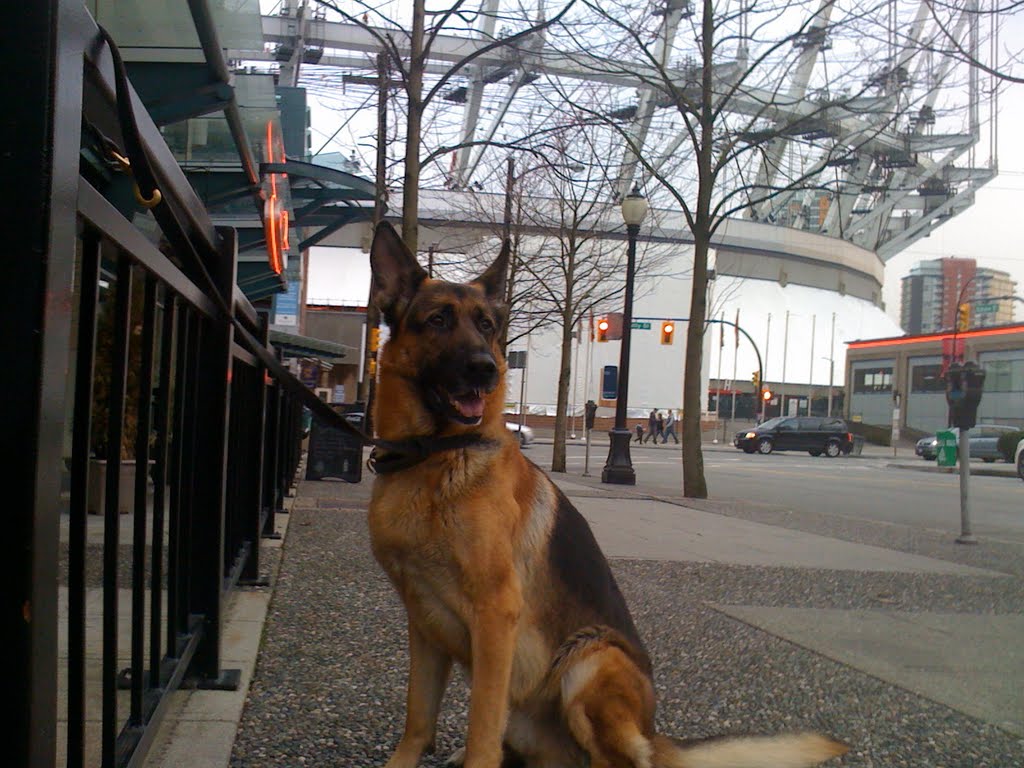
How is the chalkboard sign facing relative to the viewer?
toward the camera

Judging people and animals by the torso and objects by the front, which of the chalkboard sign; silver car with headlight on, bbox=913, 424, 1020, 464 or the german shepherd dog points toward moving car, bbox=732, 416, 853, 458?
silver car with headlight on, bbox=913, 424, 1020, 464

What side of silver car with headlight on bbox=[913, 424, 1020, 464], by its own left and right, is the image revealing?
left

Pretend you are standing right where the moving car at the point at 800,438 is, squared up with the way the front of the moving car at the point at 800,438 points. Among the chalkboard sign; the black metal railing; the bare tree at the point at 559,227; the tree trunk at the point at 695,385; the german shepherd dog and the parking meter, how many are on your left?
6

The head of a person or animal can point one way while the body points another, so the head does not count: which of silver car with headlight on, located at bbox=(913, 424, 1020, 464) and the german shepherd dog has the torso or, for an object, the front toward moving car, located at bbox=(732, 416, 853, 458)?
silver car with headlight on, located at bbox=(913, 424, 1020, 464)

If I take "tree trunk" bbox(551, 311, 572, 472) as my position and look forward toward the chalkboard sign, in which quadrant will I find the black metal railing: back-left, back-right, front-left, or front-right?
front-left

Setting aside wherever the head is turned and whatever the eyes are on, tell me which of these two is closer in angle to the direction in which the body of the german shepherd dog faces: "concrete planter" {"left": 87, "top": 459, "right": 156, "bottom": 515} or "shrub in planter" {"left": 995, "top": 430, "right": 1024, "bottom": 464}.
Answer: the concrete planter

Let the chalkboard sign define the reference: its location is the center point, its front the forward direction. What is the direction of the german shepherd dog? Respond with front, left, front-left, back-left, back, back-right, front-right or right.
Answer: front

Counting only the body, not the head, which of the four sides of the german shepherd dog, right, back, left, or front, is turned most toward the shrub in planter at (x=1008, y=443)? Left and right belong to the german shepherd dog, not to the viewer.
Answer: back

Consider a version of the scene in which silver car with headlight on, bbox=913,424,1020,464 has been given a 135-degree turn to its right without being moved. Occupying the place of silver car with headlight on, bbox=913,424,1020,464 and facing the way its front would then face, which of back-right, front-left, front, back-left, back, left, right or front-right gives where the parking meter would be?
back-right

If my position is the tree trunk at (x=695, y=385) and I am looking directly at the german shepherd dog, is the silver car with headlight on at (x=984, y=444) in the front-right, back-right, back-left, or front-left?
back-left

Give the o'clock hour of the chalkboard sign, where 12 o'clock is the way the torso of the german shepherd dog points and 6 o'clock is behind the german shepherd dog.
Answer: The chalkboard sign is roughly at 4 o'clock from the german shepherd dog.

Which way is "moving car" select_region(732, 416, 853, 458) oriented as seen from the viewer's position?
to the viewer's left

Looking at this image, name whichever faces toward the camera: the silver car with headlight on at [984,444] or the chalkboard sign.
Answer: the chalkboard sign
